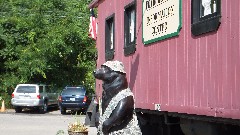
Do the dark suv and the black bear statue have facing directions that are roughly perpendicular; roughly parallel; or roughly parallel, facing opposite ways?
roughly perpendicular

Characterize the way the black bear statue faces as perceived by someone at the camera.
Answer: facing to the left of the viewer

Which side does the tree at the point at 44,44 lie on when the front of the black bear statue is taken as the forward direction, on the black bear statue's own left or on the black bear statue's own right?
on the black bear statue's own right

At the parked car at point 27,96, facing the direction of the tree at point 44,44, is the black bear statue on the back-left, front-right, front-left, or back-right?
back-right

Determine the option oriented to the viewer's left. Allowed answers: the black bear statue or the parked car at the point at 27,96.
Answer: the black bear statue
